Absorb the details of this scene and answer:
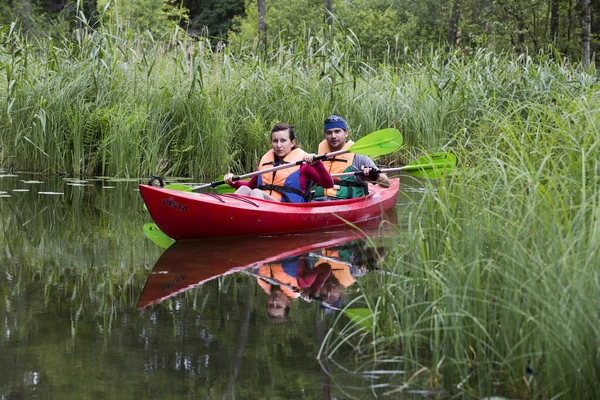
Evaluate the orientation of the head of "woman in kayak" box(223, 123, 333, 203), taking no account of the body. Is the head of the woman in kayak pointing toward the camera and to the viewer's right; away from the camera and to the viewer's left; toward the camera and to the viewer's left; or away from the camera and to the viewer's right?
toward the camera and to the viewer's left

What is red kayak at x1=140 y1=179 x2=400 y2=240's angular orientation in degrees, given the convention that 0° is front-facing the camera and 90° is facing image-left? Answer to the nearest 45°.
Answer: approximately 45°

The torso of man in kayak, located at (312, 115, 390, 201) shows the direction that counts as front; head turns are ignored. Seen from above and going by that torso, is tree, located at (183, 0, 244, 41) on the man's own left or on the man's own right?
on the man's own right

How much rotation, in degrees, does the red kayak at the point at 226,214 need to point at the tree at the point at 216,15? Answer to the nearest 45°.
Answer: approximately 135° to its right

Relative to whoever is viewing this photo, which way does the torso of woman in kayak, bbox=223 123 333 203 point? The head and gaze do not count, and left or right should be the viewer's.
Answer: facing the viewer and to the left of the viewer

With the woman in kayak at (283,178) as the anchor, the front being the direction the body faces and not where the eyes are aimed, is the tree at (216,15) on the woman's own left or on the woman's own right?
on the woman's own right

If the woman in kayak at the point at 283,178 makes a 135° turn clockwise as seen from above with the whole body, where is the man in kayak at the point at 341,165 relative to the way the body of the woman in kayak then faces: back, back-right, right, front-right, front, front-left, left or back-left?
front-right
